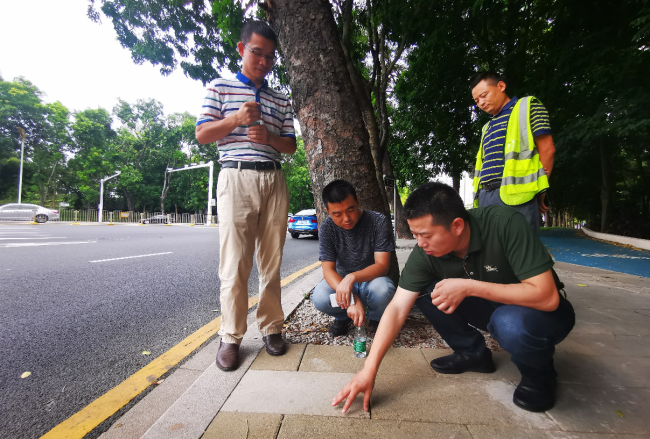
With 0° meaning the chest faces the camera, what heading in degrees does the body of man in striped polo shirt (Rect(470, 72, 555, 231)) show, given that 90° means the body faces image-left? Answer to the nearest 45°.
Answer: approximately 45°

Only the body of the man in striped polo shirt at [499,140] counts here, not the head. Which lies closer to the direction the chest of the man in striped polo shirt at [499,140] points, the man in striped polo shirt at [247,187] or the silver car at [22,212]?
the man in striped polo shirt

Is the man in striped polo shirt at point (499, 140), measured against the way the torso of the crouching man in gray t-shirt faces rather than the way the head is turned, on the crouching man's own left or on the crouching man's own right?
on the crouching man's own left

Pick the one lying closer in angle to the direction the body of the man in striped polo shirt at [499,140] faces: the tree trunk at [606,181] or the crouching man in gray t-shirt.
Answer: the crouching man in gray t-shirt

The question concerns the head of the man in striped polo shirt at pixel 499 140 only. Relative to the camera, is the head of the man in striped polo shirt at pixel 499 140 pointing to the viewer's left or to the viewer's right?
to the viewer's left

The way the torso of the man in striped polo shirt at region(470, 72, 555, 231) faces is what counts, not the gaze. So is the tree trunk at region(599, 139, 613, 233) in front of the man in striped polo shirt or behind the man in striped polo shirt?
behind

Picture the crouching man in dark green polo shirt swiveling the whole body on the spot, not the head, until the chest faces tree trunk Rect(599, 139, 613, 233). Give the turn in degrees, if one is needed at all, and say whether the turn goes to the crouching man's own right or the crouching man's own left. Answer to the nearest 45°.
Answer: approximately 135° to the crouching man's own right
